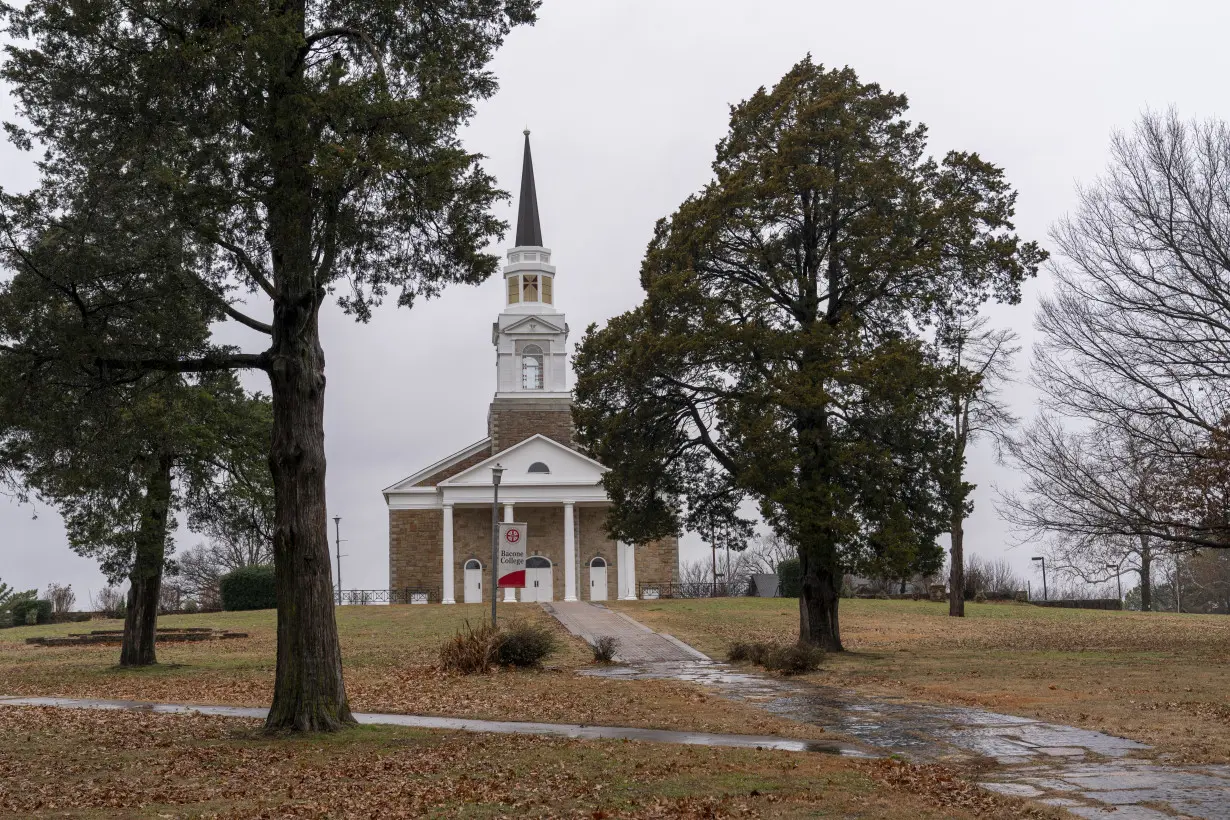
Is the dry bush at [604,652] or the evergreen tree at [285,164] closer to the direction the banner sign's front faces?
the evergreen tree

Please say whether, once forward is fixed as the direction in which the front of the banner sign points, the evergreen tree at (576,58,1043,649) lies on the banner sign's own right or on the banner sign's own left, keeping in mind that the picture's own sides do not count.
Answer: on the banner sign's own left

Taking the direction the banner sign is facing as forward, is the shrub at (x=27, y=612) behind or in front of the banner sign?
behind

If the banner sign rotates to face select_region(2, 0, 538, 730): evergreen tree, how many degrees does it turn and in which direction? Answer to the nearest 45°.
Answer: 0° — it already faces it

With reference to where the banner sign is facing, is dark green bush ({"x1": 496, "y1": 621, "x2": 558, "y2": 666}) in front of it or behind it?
in front

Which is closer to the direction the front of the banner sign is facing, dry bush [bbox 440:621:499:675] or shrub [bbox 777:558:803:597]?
the dry bush

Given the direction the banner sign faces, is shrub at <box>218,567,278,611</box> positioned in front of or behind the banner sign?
behind

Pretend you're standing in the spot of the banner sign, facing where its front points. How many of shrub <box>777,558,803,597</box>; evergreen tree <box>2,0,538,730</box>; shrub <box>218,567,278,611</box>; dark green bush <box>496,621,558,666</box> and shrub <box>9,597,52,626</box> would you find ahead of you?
2

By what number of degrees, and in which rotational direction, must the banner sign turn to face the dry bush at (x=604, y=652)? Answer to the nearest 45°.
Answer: approximately 45° to its left

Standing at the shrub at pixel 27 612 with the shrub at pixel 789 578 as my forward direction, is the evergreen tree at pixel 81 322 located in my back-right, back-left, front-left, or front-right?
front-right

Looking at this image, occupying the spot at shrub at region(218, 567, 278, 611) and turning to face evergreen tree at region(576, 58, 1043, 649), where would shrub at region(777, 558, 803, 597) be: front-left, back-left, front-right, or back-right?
front-left

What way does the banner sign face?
toward the camera
